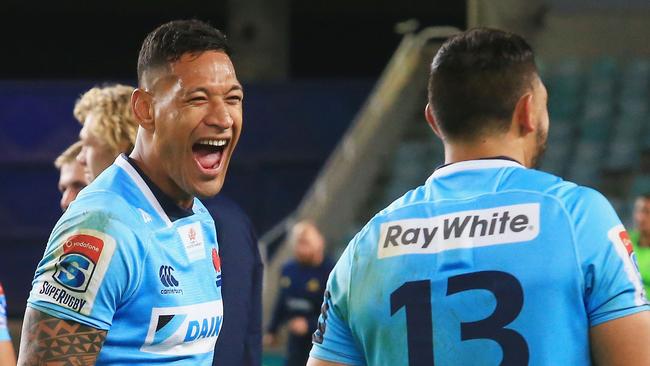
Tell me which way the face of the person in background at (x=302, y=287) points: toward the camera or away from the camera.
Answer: toward the camera

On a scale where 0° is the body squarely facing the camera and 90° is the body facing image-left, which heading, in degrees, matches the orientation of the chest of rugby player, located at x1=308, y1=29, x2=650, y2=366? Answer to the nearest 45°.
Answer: approximately 180°

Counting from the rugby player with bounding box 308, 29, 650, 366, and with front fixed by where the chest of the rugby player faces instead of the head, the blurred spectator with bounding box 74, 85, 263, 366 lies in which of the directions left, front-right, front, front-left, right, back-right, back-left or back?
front-left

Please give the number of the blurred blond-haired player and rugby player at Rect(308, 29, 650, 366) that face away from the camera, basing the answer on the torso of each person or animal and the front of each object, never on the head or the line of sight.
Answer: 1

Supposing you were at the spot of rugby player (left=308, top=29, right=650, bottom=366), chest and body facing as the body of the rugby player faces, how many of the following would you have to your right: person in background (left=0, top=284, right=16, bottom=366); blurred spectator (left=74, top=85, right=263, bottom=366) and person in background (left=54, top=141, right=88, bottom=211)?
0

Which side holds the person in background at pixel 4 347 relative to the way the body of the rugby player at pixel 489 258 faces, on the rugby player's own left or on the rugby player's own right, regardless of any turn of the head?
on the rugby player's own left
